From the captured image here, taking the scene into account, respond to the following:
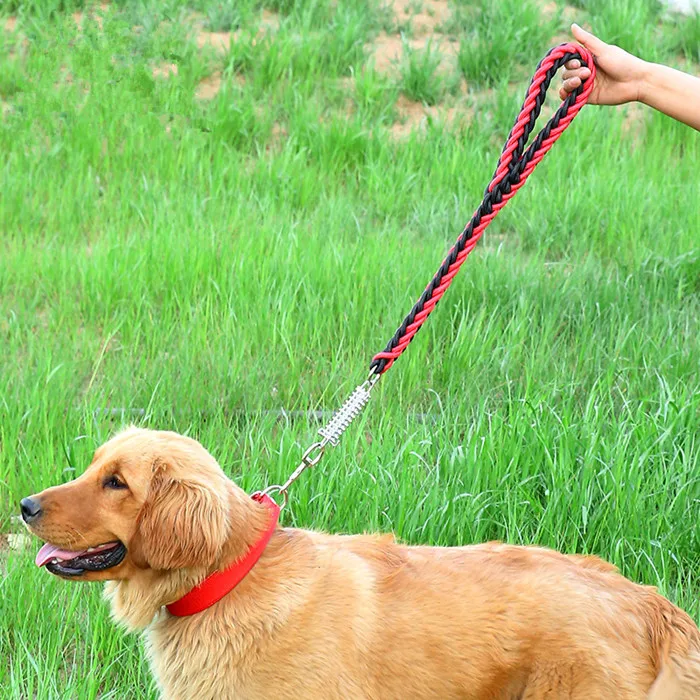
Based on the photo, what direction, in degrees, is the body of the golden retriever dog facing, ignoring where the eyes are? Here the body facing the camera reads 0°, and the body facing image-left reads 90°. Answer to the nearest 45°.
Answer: approximately 90°
